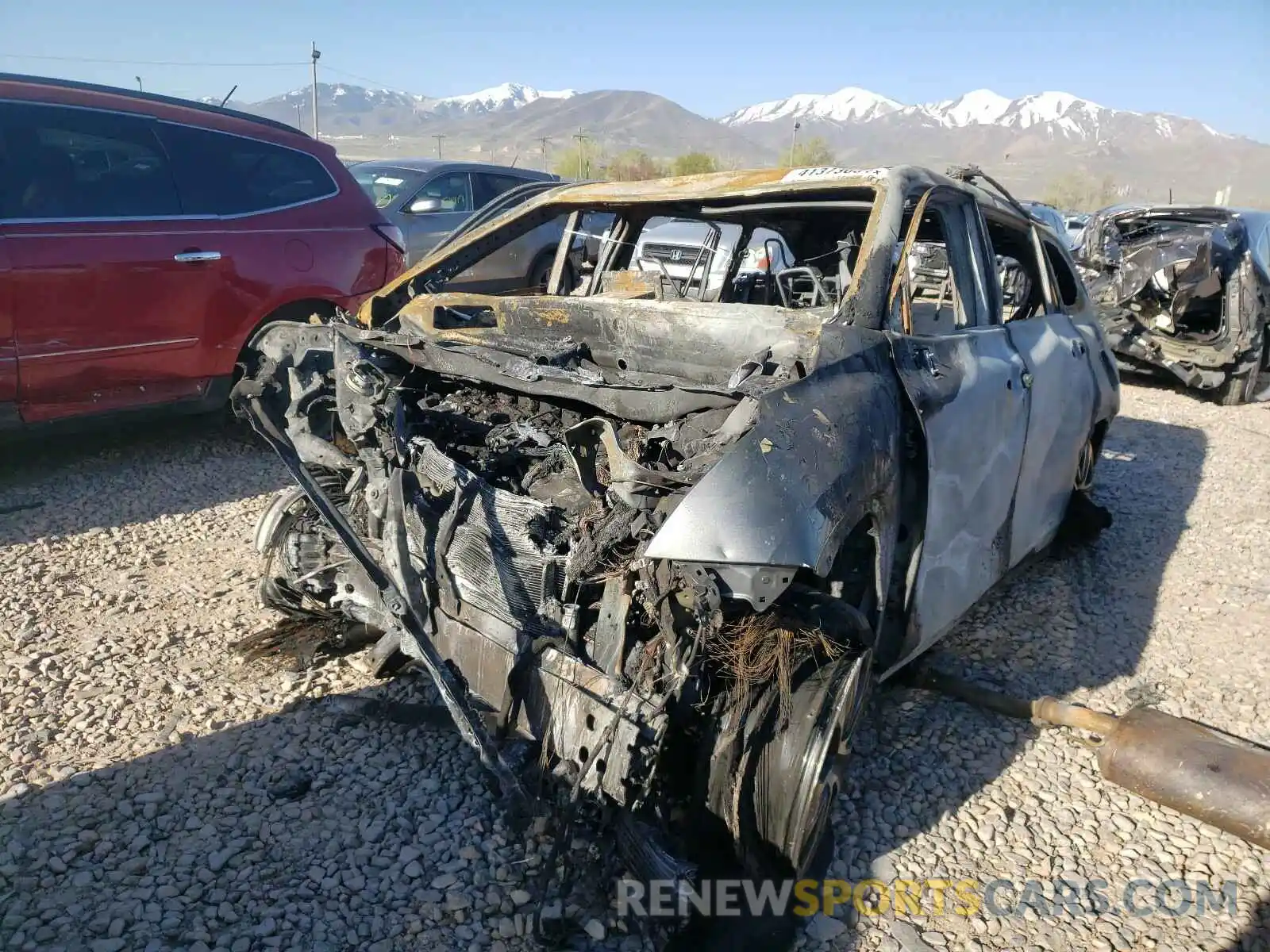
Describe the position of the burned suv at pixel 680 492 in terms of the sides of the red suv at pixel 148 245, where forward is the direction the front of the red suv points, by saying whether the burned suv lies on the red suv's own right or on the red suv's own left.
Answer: on the red suv's own left

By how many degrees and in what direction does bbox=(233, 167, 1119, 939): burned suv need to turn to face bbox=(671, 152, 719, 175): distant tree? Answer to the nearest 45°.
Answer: approximately 135° to its right

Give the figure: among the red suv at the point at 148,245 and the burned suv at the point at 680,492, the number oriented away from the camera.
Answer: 0

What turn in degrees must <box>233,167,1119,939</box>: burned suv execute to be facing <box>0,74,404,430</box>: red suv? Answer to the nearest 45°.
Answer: approximately 90° to its right

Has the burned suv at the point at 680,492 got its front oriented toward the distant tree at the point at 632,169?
no

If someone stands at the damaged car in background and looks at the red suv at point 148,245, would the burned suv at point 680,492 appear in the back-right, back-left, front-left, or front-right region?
front-left

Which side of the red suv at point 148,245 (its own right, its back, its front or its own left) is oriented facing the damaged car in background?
back

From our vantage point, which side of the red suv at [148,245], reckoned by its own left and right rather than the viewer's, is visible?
left

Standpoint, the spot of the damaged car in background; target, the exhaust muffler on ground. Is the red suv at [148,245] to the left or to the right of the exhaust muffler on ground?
right

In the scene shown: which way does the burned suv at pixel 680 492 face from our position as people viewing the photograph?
facing the viewer and to the left of the viewer

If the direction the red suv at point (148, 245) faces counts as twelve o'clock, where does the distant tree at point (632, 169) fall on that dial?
The distant tree is roughly at 4 o'clock from the red suv.

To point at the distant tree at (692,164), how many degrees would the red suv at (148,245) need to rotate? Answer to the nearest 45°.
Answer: approximately 135° to its right

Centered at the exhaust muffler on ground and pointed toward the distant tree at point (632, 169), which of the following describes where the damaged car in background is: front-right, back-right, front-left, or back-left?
front-right

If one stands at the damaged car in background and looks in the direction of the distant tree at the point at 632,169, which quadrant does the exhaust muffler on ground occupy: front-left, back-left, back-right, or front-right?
back-left

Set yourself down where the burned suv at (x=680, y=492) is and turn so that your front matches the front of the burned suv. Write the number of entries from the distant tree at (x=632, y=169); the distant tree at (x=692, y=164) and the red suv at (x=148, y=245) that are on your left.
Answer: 0

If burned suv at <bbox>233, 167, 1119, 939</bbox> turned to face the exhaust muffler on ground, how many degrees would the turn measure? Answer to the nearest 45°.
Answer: approximately 135° to its left

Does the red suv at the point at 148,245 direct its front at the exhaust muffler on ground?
no

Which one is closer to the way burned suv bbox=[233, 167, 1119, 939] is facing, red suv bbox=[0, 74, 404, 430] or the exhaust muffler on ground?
the red suv
